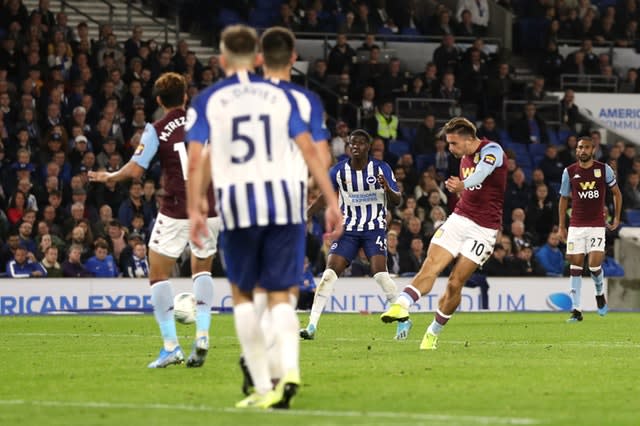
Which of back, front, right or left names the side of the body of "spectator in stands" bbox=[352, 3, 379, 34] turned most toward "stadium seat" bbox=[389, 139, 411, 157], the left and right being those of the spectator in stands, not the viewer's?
front

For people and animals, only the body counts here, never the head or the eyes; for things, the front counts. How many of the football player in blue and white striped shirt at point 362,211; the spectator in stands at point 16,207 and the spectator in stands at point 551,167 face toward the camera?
3

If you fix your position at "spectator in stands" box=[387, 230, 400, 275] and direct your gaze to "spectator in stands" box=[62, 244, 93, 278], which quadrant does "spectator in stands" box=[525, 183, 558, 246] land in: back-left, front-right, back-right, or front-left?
back-right

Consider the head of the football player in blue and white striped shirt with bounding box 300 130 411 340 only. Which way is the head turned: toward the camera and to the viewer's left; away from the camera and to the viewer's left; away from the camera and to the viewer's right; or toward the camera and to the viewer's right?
toward the camera and to the viewer's left

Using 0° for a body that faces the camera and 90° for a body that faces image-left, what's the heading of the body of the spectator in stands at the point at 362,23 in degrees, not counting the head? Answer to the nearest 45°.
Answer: approximately 0°

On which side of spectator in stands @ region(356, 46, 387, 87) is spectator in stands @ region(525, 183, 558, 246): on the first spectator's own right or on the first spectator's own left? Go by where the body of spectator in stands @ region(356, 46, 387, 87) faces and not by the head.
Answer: on the first spectator's own left

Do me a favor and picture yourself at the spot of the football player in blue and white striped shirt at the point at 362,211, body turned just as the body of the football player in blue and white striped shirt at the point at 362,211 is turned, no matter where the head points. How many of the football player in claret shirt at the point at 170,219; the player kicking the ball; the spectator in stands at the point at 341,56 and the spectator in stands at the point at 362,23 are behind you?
2

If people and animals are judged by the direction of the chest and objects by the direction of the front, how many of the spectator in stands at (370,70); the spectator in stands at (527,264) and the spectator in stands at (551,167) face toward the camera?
3

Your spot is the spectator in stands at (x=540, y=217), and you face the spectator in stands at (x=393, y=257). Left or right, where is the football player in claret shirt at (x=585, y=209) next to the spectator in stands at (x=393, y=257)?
left

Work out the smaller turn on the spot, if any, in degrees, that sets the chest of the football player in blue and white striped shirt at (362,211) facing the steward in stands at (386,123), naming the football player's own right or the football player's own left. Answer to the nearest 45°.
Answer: approximately 180°

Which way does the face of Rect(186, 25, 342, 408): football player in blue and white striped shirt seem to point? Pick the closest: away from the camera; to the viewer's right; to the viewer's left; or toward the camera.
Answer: away from the camera

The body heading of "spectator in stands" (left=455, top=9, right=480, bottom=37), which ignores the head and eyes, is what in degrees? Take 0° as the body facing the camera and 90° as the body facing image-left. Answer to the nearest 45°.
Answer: approximately 0°

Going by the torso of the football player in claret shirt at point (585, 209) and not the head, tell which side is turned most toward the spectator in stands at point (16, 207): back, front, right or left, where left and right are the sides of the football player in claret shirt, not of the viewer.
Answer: right

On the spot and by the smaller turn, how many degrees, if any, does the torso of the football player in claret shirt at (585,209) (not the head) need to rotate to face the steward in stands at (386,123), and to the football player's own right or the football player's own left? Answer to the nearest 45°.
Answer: approximately 135° to the football player's own right

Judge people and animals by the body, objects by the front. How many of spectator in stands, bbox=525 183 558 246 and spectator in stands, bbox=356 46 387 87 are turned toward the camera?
2
